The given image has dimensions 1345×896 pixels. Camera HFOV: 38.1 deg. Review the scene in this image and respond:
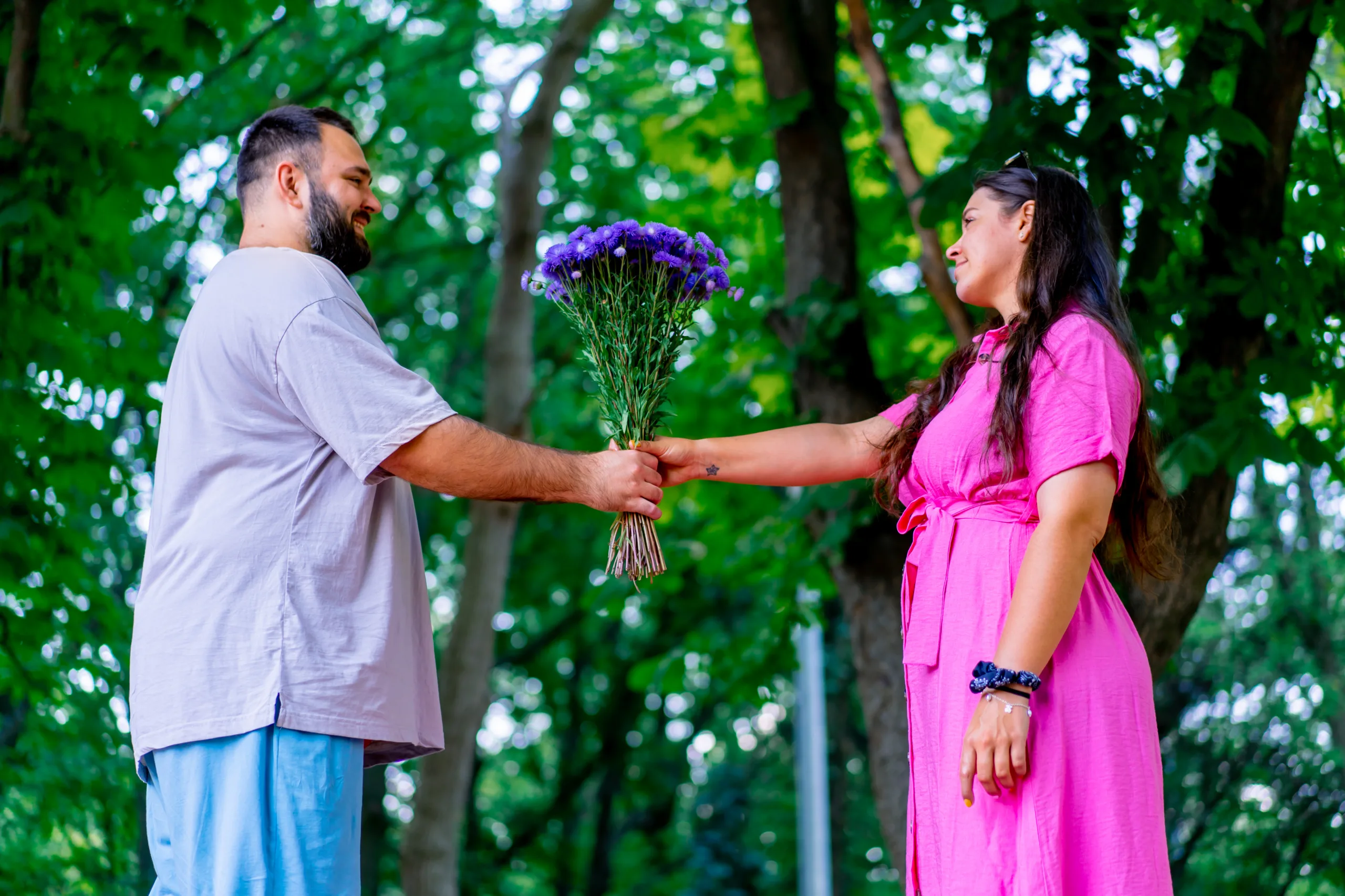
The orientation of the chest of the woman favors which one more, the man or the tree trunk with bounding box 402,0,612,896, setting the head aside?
the man

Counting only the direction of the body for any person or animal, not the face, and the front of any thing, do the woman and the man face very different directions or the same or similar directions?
very different directions

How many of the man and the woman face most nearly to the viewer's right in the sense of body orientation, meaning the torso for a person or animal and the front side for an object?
1

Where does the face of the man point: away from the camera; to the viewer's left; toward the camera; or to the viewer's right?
to the viewer's right

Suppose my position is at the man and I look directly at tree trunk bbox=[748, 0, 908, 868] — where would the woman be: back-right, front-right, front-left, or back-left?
front-right

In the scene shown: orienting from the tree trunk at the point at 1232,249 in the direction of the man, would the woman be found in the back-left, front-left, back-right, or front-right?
front-left

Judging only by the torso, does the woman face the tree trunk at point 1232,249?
no

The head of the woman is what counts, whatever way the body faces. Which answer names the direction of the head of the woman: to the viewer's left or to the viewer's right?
to the viewer's left

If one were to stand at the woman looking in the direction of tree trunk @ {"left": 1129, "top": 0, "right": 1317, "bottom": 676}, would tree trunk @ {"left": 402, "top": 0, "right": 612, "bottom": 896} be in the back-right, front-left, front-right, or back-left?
front-left

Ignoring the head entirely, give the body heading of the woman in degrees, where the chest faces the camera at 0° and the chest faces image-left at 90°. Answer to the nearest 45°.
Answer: approximately 90°

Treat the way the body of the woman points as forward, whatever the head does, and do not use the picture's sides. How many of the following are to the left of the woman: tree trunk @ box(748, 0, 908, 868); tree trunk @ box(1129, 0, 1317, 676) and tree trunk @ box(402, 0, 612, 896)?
0

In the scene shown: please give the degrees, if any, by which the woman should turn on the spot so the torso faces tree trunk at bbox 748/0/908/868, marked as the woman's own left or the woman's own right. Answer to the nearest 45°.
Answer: approximately 90° to the woman's own right

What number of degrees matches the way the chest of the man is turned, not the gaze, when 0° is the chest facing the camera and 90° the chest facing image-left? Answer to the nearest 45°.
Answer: approximately 270°

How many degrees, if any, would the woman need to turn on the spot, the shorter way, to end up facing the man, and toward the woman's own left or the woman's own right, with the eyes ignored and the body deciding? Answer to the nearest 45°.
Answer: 0° — they already face them

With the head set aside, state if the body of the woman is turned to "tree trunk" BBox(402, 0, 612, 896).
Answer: no
